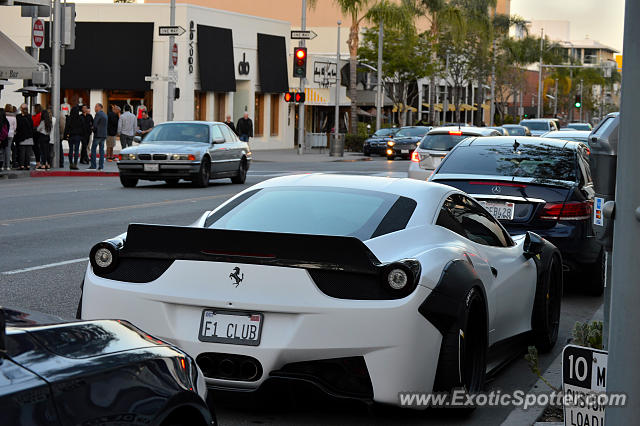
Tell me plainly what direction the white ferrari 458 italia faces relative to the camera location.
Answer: facing away from the viewer and to the right of the viewer

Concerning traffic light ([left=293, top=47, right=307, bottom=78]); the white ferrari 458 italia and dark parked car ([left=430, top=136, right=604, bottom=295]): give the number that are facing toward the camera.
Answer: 1

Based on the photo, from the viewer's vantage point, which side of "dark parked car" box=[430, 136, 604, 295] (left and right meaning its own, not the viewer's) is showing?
back

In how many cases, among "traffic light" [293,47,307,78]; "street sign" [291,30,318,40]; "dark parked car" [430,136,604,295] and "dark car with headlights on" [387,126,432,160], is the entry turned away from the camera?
1

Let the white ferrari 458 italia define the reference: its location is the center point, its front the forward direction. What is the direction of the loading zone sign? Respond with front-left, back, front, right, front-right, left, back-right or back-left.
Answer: right

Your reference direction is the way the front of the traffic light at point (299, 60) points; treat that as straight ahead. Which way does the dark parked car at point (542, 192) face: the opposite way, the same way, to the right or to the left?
the opposite way

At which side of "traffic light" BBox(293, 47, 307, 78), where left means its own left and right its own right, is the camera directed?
front

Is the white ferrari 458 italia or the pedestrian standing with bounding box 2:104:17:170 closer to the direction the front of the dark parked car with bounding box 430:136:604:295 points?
the pedestrian standing

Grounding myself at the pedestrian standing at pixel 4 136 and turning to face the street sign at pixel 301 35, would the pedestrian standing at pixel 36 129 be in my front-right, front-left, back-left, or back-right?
front-left

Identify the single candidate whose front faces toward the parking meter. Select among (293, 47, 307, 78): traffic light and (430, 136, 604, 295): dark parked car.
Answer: the traffic light

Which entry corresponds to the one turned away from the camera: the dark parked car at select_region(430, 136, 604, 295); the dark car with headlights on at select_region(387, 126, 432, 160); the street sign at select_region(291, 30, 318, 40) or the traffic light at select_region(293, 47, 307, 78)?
the dark parked car at select_region(430, 136, 604, 295)

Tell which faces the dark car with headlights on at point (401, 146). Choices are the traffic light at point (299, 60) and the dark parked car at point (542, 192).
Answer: the dark parked car at point (542, 192)

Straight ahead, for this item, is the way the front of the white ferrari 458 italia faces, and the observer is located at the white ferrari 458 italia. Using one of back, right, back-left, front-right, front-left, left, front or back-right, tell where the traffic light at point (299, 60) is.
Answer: front-left

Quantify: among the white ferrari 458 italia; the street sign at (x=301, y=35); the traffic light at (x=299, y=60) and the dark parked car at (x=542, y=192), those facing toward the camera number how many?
2

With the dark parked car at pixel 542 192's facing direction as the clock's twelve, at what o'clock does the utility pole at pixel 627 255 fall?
The utility pole is roughly at 6 o'clock from the dark parked car.

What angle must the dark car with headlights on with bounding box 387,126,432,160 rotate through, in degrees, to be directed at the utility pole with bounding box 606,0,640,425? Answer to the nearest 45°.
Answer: approximately 45° to its left

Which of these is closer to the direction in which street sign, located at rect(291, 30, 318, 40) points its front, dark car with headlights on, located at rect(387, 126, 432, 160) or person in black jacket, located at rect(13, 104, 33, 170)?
the person in black jacket

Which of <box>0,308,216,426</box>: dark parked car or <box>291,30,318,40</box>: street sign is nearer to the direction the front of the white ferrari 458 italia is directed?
the street sign

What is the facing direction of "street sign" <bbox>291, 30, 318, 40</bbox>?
toward the camera
